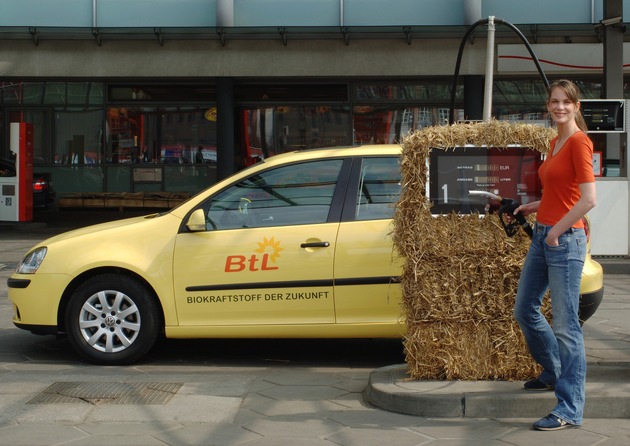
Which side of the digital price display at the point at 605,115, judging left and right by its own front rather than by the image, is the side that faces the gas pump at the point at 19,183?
right

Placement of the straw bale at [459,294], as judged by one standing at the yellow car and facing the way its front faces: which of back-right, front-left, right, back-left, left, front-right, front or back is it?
back-left

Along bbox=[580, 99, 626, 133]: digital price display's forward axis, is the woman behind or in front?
in front

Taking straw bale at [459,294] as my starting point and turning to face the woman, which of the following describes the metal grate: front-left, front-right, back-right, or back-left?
back-right

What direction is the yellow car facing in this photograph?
to the viewer's left

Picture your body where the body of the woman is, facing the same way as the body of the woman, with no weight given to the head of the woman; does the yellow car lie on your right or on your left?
on your right

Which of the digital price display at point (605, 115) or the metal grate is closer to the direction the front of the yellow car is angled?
the metal grate

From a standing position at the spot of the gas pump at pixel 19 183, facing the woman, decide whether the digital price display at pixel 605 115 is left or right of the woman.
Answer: left

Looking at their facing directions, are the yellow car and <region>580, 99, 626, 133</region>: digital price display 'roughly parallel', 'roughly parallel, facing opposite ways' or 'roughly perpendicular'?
roughly perpendicular

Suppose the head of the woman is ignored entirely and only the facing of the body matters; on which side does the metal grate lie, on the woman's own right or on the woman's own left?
on the woman's own right
